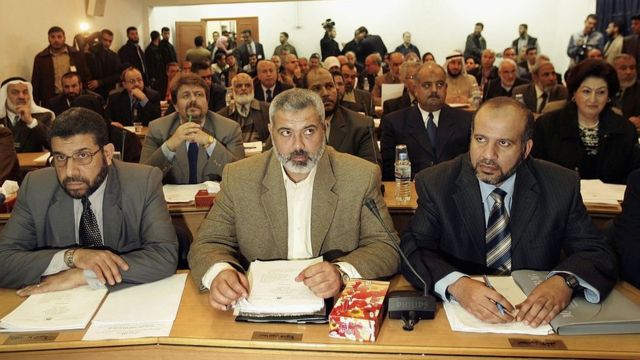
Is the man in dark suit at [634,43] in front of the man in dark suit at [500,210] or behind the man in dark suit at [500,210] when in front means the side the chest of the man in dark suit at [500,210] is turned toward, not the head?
behind

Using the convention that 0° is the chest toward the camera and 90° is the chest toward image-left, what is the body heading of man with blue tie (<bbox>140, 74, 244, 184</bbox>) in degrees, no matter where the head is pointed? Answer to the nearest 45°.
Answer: approximately 0°

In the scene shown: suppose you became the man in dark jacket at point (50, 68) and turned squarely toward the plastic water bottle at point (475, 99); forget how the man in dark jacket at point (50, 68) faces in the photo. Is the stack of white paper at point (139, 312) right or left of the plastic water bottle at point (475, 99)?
right

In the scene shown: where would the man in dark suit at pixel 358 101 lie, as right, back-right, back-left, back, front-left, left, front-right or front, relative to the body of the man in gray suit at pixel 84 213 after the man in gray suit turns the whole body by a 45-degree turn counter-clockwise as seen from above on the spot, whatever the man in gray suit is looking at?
left

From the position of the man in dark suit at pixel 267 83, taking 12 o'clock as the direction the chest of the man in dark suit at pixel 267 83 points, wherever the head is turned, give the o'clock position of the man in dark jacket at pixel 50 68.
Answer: the man in dark jacket at pixel 50 68 is roughly at 4 o'clock from the man in dark suit at pixel 267 83.

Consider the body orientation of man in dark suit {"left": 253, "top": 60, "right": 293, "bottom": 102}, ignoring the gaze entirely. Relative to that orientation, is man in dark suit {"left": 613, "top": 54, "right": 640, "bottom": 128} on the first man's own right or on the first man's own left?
on the first man's own left

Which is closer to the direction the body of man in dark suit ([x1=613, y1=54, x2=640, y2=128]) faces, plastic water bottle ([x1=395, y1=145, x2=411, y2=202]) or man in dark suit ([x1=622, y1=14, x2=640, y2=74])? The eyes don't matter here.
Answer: the plastic water bottle

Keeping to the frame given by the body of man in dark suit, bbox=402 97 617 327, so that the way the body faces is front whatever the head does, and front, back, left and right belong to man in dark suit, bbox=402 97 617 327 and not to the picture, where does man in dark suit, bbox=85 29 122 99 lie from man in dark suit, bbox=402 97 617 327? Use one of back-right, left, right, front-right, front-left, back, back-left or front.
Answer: back-right
